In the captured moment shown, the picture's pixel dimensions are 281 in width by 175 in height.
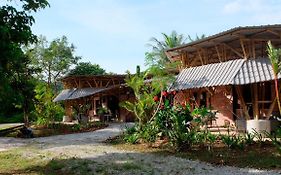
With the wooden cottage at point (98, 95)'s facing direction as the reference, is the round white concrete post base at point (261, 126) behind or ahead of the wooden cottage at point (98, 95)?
ahead

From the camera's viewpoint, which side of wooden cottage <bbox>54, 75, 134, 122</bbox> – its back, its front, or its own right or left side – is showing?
front

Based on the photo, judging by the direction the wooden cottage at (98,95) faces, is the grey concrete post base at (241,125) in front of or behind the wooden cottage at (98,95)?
in front

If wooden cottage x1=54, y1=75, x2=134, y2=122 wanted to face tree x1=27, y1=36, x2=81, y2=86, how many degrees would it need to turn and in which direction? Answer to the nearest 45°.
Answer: approximately 180°

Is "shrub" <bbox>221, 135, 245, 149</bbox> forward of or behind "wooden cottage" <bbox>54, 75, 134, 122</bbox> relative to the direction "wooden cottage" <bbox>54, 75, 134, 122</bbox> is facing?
forward

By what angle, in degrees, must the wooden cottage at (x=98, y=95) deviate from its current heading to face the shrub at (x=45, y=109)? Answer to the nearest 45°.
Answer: approximately 45° to its right

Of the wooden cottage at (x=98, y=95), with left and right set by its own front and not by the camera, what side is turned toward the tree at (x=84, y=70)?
back
